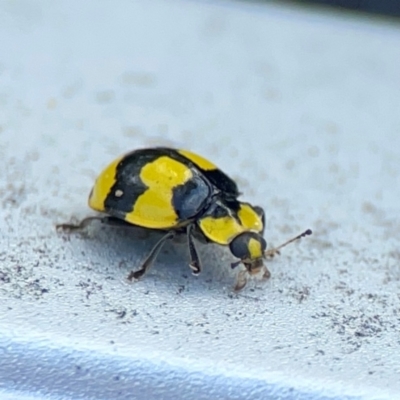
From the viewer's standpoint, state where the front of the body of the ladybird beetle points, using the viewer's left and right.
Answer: facing the viewer and to the right of the viewer
